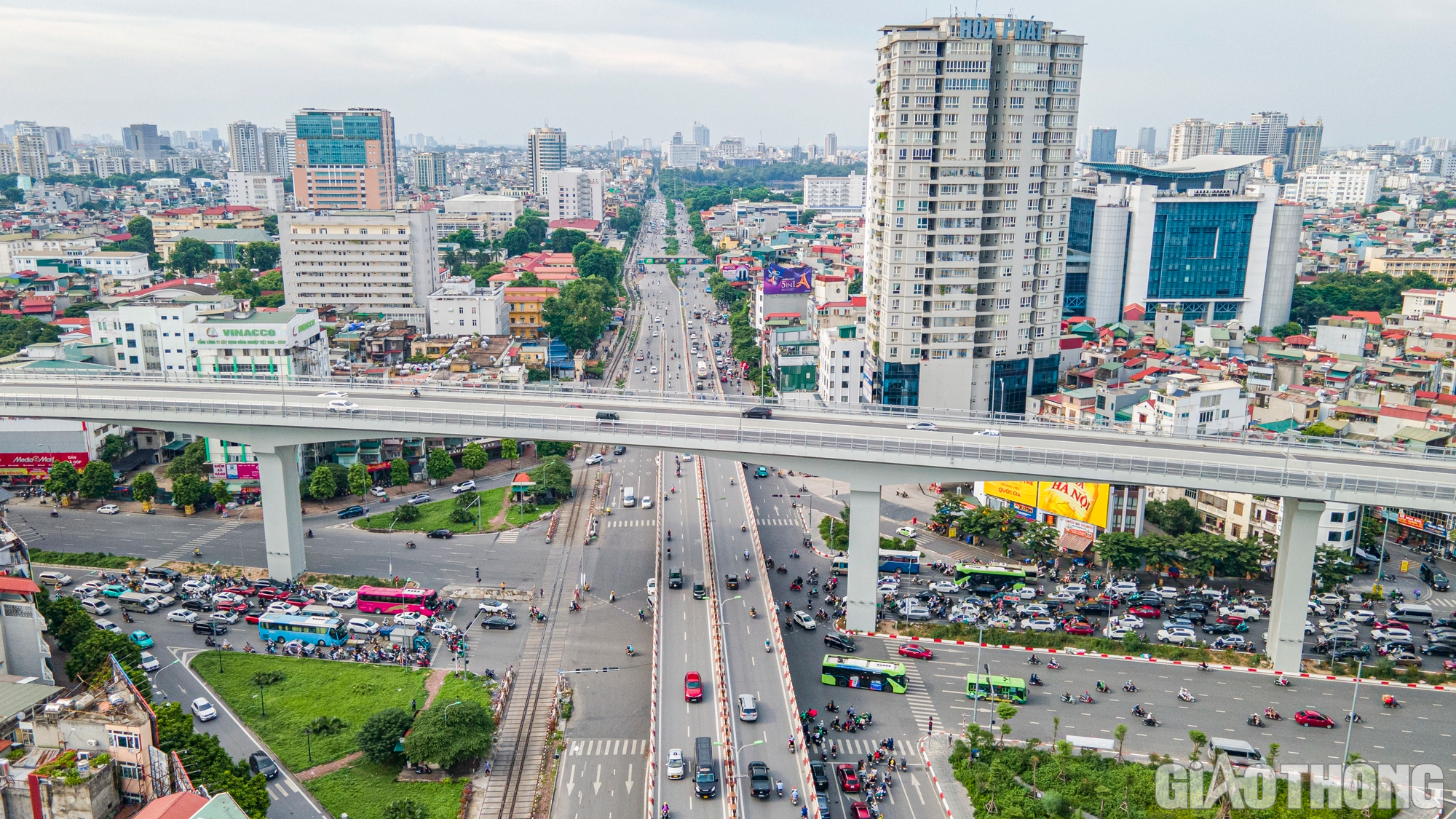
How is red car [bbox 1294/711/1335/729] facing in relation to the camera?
to the viewer's right

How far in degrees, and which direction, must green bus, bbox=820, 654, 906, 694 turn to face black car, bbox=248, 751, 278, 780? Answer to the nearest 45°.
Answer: approximately 135° to its right

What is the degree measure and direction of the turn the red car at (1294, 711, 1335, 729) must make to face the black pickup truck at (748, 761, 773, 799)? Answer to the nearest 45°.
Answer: approximately 135° to its right

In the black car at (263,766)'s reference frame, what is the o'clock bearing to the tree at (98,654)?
The tree is roughly at 6 o'clock from the black car.

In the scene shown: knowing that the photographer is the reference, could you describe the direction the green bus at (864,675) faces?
facing to the right of the viewer

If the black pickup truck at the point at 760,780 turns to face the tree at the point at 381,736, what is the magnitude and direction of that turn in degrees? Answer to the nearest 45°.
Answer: approximately 90° to its left

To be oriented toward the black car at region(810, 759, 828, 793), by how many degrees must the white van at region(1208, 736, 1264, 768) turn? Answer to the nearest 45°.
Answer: approximately 135° to its right

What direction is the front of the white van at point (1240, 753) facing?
to the viewer's right

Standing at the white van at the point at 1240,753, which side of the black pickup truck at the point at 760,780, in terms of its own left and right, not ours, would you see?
right

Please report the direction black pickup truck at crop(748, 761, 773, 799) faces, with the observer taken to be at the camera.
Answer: facing away from the viewer

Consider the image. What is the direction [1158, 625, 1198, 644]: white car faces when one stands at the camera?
facing to the left of the viewer
